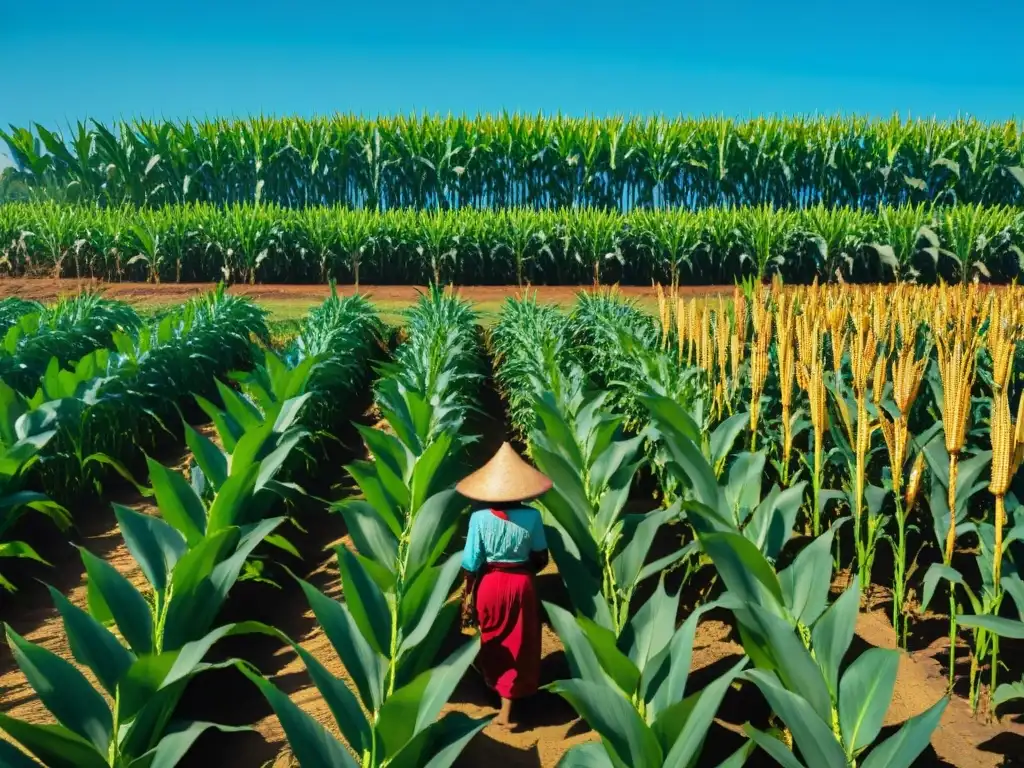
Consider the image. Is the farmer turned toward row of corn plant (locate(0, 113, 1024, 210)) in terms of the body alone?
yes

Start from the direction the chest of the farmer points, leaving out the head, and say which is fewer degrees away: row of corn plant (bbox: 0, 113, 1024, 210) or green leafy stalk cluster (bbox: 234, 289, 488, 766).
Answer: the row of corn plant

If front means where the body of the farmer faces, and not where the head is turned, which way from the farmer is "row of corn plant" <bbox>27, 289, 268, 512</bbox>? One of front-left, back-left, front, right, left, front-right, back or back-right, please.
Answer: front-left

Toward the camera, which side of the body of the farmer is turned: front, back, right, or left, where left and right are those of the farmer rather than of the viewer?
back

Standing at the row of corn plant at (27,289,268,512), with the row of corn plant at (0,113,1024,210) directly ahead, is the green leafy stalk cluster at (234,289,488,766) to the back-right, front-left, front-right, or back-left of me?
back-right

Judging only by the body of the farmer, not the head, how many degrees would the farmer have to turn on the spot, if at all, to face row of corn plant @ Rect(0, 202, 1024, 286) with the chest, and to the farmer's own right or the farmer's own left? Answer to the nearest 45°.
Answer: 0° — they already face it

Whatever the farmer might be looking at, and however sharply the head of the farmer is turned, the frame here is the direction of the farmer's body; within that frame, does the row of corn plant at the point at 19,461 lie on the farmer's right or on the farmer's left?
on the farmer's left

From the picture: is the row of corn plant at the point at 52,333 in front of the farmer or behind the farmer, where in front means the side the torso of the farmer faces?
in front
